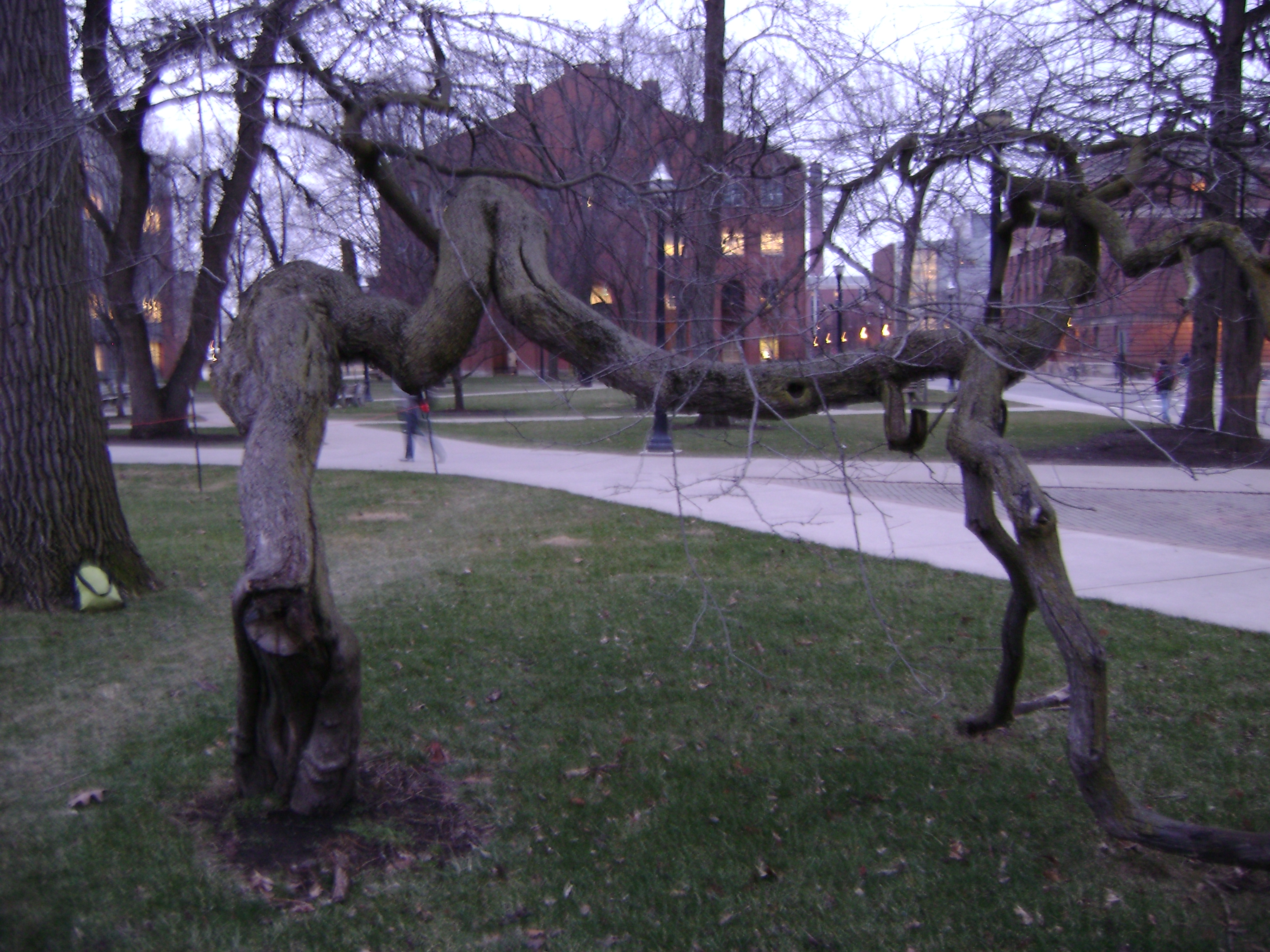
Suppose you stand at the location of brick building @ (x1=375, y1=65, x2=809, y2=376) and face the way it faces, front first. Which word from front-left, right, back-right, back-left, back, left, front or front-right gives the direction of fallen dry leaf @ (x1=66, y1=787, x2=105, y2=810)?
front-right

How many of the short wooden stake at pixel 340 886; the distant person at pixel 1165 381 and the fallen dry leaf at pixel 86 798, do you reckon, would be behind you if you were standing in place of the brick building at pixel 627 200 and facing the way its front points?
0

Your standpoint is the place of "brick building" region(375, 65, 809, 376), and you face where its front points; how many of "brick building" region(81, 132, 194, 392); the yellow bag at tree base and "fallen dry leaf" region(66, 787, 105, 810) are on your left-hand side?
0

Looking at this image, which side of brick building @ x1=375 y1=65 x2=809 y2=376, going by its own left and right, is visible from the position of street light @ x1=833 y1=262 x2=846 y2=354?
left

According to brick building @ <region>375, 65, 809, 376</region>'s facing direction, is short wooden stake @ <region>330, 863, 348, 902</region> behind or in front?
in front

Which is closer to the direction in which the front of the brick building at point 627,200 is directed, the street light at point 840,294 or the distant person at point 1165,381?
the distant person

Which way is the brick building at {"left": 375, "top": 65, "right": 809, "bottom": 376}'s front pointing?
toward the camera

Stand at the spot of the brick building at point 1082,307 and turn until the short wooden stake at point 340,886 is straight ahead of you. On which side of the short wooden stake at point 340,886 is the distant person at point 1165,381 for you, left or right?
left

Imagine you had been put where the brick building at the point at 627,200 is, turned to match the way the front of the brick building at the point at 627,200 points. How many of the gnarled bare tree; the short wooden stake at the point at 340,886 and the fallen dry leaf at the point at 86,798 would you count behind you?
0

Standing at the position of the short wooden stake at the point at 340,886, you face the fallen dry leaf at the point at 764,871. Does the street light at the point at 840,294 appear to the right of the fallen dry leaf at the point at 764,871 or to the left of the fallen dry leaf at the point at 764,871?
left
